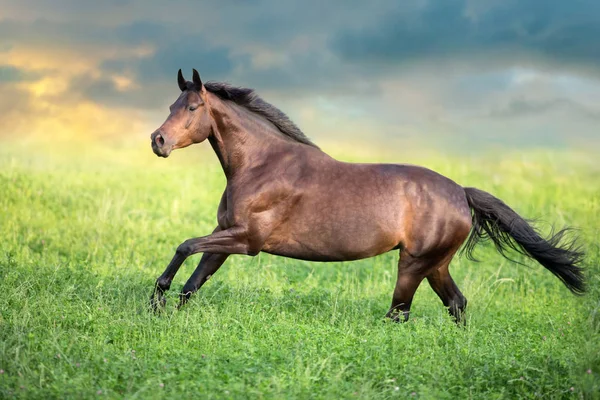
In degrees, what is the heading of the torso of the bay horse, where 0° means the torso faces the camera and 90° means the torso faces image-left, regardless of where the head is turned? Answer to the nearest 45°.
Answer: approximately 90°
